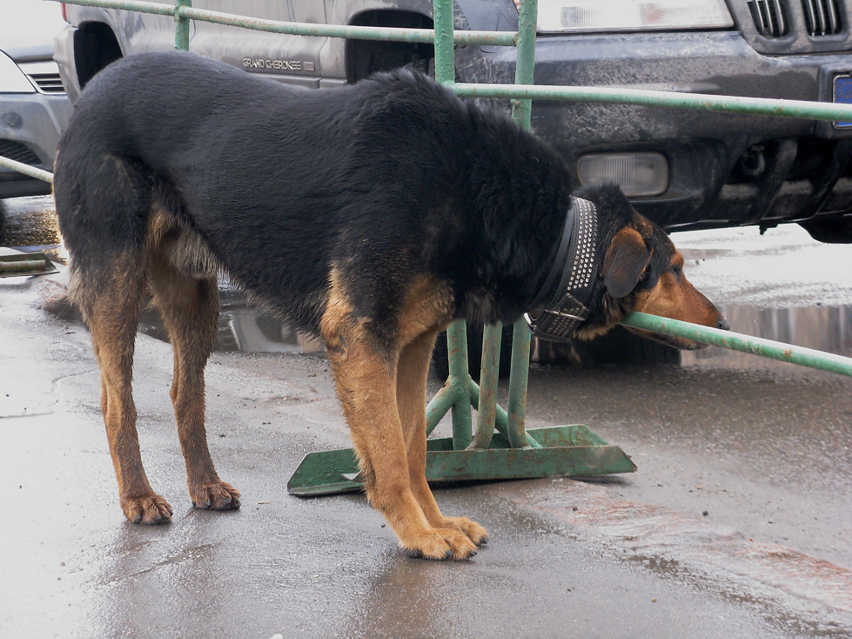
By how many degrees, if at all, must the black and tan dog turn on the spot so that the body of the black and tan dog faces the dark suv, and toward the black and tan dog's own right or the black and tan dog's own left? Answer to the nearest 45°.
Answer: approximately 45° to the black and tan dog's own left

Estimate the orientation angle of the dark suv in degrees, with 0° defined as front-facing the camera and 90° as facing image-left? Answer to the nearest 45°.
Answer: approximately 315°

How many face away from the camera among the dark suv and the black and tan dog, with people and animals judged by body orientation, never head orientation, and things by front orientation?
0

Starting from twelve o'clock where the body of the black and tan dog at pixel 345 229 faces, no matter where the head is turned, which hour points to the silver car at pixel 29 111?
The silver car is roughly at 8 o'clock from the black and tan dog.

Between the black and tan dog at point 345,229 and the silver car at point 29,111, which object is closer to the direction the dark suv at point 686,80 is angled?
the black and tan dog

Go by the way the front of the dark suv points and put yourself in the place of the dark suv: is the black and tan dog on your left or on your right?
on your right

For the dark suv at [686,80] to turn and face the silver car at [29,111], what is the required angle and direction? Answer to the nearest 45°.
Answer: approximately 180°

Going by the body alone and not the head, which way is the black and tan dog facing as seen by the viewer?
to the viewer's right

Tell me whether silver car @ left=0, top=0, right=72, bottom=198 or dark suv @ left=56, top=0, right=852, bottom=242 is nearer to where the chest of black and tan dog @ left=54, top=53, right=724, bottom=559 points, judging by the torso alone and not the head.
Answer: the dark suv
